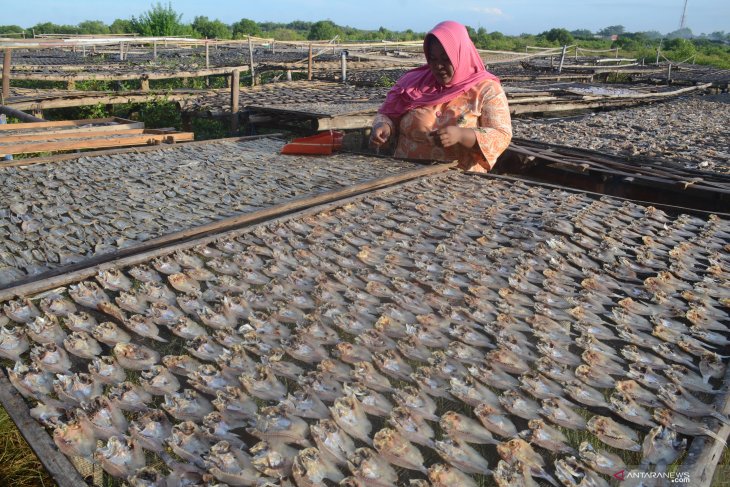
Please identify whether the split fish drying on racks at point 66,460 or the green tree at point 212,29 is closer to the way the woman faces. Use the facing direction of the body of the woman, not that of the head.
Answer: the split fish drying on racks

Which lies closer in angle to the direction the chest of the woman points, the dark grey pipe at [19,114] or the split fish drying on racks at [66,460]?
the split fish drying on racks

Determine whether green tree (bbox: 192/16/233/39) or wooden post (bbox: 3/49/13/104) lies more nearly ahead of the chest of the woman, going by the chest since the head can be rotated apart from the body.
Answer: the wooden post

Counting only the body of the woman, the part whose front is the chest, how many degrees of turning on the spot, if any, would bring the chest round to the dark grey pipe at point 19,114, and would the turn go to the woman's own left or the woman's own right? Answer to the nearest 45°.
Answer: approximately 90° to the woman's own right

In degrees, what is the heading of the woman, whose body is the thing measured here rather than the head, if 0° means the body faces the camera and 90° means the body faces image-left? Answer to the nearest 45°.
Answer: approximately 45°

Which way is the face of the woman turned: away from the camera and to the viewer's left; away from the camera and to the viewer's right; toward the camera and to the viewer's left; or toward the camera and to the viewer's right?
toward the camera and to the viewer's left

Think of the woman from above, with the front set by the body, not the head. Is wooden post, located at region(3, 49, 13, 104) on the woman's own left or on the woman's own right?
on the woman's own right

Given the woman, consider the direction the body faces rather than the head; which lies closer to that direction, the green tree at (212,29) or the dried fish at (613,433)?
the dried fish

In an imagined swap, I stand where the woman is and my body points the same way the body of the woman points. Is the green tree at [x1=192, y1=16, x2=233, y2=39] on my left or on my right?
on my right

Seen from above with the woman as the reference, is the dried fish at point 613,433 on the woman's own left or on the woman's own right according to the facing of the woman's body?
on the woman's own left
